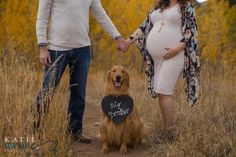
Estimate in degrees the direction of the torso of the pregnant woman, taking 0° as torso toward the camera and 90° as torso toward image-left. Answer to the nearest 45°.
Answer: approximately 45°

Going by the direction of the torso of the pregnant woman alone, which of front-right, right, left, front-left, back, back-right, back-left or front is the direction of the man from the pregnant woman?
front-right
